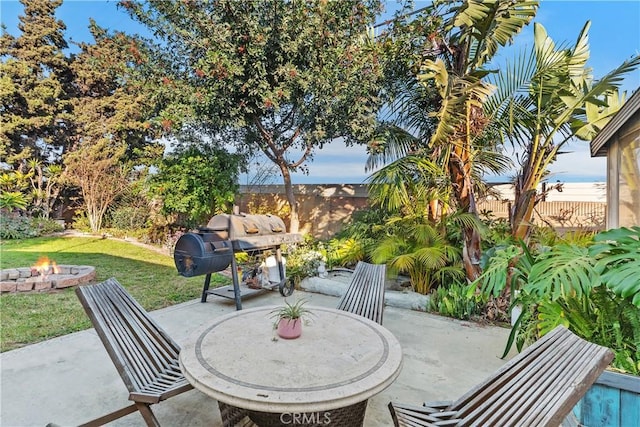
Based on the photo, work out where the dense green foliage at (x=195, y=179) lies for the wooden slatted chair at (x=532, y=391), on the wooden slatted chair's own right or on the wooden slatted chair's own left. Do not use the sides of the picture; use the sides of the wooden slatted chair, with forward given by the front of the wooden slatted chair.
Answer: on the wooden slatted chair's own right

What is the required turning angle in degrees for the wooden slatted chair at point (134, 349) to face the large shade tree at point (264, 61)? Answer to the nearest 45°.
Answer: approximately 90° to its left

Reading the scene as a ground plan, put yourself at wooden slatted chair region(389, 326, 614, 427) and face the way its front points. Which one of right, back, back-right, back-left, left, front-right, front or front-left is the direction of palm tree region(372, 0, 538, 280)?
back-right

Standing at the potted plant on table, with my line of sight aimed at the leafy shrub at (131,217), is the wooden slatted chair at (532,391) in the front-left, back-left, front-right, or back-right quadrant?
back-right

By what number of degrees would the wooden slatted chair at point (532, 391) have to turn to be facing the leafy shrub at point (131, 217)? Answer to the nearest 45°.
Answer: approximately 90° to its right

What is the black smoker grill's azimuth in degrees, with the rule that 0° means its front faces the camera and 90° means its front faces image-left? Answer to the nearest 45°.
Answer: approximately 315°

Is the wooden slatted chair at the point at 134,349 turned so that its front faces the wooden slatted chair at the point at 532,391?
yes

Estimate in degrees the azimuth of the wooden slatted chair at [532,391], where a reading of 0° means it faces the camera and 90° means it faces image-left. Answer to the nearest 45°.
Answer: approximately 45°

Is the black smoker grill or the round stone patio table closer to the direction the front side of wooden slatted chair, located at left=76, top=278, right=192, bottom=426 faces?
the round stone patio table
